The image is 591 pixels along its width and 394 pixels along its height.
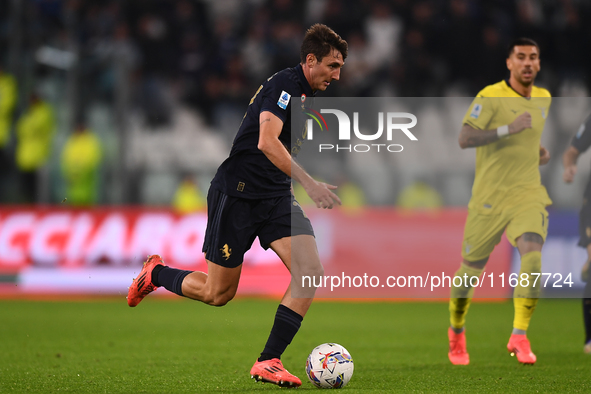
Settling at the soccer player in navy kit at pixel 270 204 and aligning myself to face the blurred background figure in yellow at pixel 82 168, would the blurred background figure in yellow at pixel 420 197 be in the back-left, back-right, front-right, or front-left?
front-right

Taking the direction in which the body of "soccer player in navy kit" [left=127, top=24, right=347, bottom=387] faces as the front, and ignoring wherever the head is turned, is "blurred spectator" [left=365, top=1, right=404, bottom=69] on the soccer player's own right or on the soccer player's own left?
on the soccer player's own left

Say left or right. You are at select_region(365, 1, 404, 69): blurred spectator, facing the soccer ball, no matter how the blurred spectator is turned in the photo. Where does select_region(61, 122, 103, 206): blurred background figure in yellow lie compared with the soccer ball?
right

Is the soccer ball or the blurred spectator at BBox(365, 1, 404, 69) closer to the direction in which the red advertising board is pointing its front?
the soccer ball

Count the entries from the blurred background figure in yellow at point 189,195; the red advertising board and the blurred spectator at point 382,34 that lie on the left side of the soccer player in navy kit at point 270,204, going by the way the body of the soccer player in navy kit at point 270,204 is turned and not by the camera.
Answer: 3

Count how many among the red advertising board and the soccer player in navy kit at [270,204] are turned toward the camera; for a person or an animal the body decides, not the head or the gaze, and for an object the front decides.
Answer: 1

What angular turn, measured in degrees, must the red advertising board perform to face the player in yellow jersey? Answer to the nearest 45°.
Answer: approximately 45° to its left

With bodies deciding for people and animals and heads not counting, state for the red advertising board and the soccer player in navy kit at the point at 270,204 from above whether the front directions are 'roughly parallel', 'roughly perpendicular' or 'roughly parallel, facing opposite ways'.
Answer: roughly perpendicular

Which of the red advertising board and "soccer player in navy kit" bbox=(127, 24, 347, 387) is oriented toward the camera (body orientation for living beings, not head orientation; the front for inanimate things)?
the red advertising board

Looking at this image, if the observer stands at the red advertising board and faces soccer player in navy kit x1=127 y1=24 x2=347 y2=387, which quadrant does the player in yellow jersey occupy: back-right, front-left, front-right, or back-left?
front-left

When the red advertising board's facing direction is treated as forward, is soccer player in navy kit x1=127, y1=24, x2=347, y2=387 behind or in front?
in front

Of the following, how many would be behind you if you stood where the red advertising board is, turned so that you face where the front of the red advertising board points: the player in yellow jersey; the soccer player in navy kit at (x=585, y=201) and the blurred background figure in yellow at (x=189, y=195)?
1

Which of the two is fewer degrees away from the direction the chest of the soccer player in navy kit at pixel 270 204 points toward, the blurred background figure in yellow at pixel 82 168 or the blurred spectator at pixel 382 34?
the blurred spectator

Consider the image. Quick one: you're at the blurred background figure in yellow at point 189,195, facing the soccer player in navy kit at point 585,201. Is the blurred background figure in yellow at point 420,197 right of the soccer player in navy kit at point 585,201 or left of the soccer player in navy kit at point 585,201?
left

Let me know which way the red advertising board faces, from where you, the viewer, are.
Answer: facing the viewer

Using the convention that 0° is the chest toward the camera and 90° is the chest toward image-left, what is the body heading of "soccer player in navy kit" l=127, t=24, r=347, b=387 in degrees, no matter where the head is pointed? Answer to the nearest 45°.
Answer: approximately 270°
